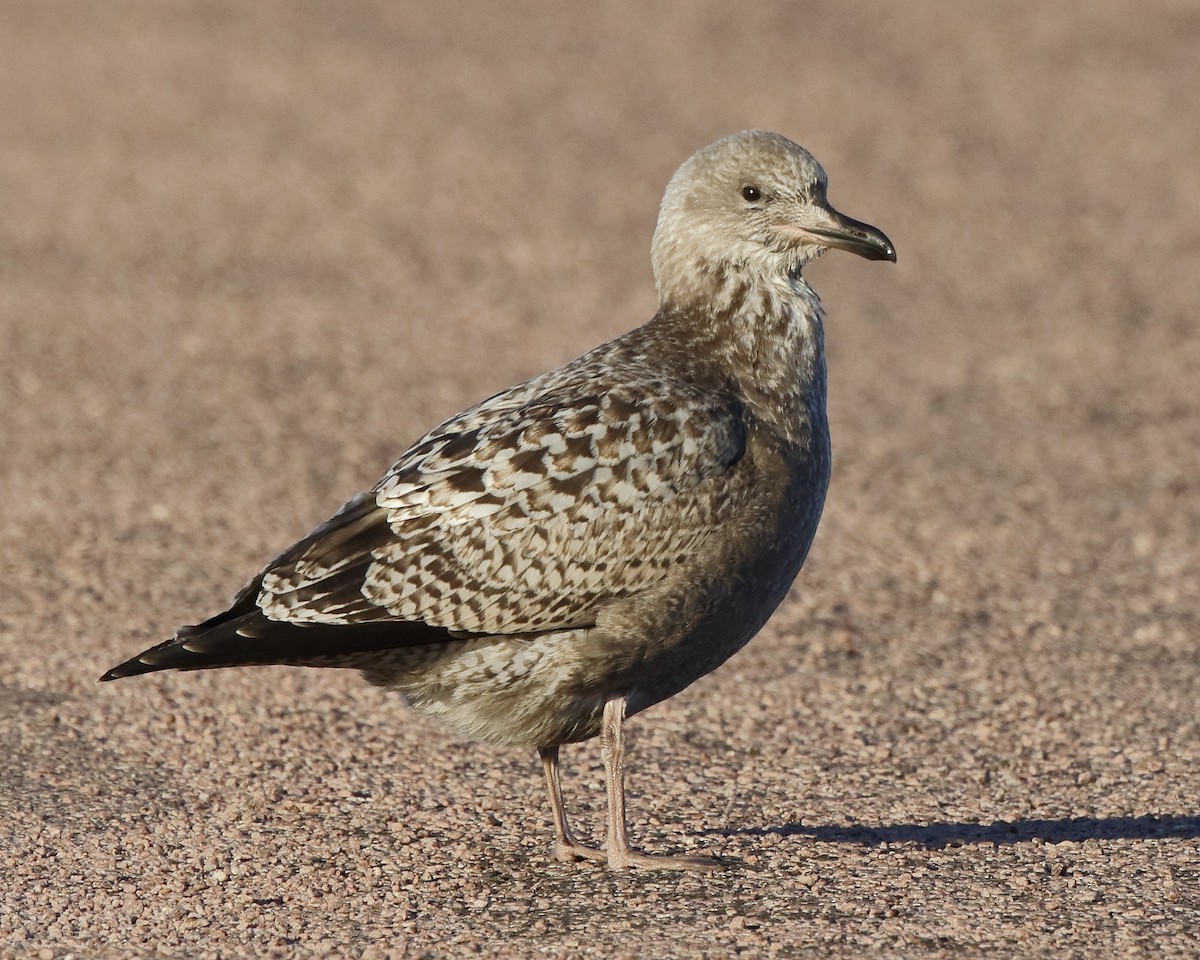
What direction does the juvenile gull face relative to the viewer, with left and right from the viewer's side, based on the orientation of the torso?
facing to the right of the viewer
